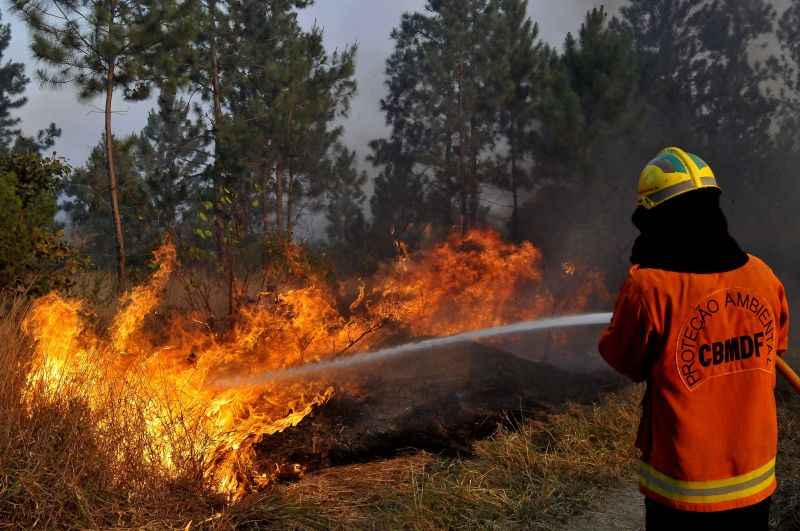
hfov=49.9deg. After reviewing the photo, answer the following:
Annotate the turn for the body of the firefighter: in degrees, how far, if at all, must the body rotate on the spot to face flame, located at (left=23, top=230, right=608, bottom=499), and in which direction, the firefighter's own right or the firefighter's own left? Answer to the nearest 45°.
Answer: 0° — they already face it

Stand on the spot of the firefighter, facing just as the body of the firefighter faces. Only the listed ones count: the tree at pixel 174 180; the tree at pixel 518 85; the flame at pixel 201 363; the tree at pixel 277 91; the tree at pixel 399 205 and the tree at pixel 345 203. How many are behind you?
0

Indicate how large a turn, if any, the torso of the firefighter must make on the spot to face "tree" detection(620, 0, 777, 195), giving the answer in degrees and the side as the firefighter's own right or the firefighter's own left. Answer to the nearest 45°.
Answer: approximately 45° to the firefighter's own right

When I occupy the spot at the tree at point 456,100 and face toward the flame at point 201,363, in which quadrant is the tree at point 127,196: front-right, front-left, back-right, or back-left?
front-right

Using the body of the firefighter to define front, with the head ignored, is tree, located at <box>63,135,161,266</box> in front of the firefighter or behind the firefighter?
in front

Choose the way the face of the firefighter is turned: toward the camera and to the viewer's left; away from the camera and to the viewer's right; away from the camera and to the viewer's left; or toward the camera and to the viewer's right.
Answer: away from the camera and to the viewer's left

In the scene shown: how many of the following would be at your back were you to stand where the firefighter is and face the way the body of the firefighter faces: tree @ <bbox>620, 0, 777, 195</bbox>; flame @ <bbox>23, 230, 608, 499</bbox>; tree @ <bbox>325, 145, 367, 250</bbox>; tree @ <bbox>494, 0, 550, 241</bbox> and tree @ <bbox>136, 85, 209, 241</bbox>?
0

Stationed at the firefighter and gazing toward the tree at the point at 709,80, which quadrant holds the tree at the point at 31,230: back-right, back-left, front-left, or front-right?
front-left

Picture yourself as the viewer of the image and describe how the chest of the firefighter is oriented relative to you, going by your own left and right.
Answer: facing away from the viewer and to the left of the viewer

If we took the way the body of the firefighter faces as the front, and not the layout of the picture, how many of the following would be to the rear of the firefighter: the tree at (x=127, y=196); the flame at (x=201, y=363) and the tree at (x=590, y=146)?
0

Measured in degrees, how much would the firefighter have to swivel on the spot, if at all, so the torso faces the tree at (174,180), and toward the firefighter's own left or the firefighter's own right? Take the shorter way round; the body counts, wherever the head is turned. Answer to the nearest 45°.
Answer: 0° — they already face it

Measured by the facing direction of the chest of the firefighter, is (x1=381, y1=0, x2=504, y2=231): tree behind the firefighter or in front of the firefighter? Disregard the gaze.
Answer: in front

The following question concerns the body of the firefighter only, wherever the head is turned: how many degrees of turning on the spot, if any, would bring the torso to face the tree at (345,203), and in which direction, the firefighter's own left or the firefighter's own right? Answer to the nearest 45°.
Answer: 0° — they already face it

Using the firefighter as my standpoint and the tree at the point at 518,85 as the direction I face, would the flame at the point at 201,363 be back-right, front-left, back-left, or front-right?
front-left

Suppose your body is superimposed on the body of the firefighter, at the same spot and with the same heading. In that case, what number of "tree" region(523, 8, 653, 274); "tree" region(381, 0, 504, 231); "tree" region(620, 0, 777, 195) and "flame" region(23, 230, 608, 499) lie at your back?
0
